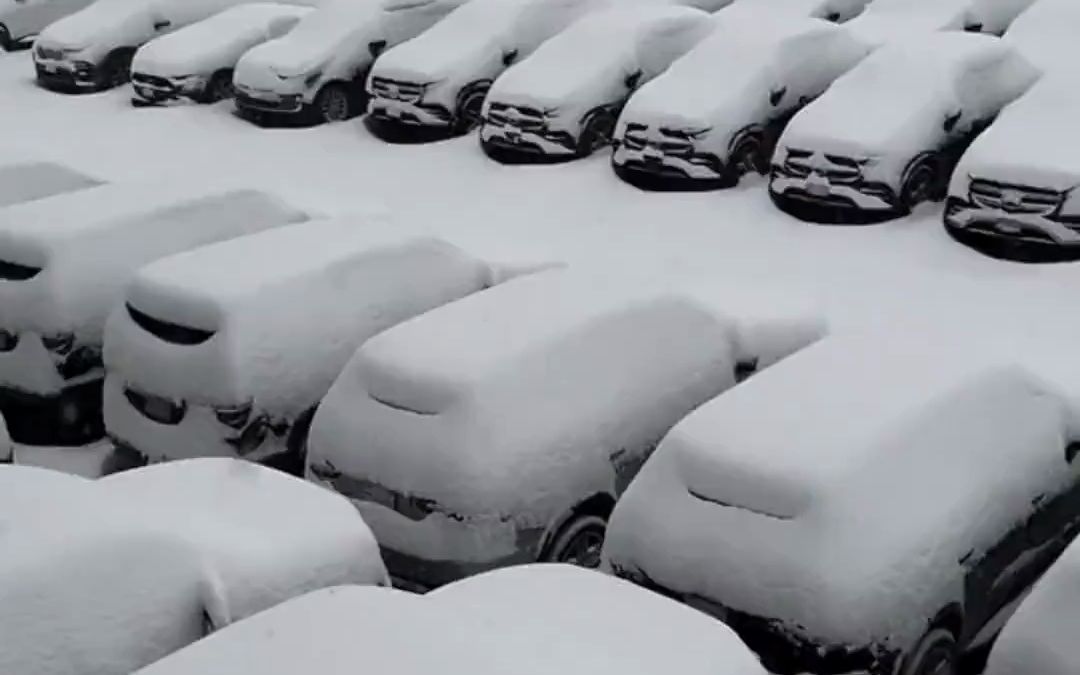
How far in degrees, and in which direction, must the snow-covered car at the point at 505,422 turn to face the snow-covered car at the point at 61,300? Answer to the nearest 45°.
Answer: approximately 90° to its left

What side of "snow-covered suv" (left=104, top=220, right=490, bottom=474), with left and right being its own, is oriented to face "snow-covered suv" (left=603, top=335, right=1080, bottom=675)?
right

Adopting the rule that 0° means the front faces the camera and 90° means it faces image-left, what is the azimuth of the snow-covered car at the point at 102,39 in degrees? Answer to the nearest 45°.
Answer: approximately 45°

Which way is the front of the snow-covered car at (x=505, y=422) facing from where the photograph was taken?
facing away from the viewer and to the right of the viewer

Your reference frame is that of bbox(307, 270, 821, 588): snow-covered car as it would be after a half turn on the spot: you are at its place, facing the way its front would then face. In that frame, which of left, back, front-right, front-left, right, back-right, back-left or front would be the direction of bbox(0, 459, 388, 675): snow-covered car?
front

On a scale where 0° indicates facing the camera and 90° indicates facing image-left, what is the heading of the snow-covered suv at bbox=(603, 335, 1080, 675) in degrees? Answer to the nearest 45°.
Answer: approximately 225°

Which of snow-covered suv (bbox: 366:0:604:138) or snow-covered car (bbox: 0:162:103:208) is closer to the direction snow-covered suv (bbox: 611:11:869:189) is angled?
the snow-covered car

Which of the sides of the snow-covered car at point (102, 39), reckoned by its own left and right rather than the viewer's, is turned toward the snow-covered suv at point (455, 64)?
left

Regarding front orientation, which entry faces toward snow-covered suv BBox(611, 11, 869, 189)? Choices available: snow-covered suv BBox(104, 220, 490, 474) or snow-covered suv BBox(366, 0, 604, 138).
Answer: snow-covered suv BBox(104, 220, 490, 474)

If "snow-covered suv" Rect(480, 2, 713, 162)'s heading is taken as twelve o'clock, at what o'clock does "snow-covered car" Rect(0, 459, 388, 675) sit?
The snow-covered car is roughly at 11 o'clock from the snow-covered suv.

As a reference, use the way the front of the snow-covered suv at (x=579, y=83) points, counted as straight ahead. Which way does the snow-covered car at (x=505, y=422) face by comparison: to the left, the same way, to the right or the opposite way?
the opposite way

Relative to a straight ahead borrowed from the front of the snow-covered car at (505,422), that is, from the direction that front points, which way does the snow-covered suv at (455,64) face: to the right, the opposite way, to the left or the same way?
the opposite way

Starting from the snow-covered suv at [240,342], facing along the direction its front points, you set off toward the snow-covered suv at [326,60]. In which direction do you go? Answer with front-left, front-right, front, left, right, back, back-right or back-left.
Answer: front-left

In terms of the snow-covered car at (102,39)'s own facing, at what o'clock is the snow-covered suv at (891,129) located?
The snow-covered suv is roughly at 9 o'clock from the snow-covered car.

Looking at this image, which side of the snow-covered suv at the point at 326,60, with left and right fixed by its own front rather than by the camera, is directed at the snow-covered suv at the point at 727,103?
left

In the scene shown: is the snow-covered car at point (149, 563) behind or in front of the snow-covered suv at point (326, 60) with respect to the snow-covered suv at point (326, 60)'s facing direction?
in front

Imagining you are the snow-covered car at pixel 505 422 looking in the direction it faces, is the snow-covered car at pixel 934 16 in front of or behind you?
in front
